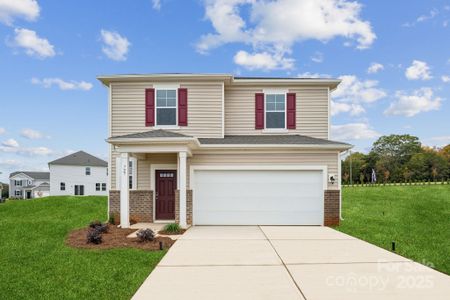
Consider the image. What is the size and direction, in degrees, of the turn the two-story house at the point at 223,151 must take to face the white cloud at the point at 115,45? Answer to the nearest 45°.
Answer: approximately 135° to its right

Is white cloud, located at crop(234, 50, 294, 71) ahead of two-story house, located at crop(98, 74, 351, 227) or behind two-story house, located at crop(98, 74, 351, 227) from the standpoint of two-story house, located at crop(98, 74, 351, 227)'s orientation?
behind

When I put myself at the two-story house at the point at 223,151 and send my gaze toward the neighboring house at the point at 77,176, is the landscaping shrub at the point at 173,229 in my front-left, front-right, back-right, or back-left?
back-left

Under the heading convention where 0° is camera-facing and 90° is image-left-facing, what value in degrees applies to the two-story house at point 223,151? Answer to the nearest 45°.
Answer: approximately 0°
